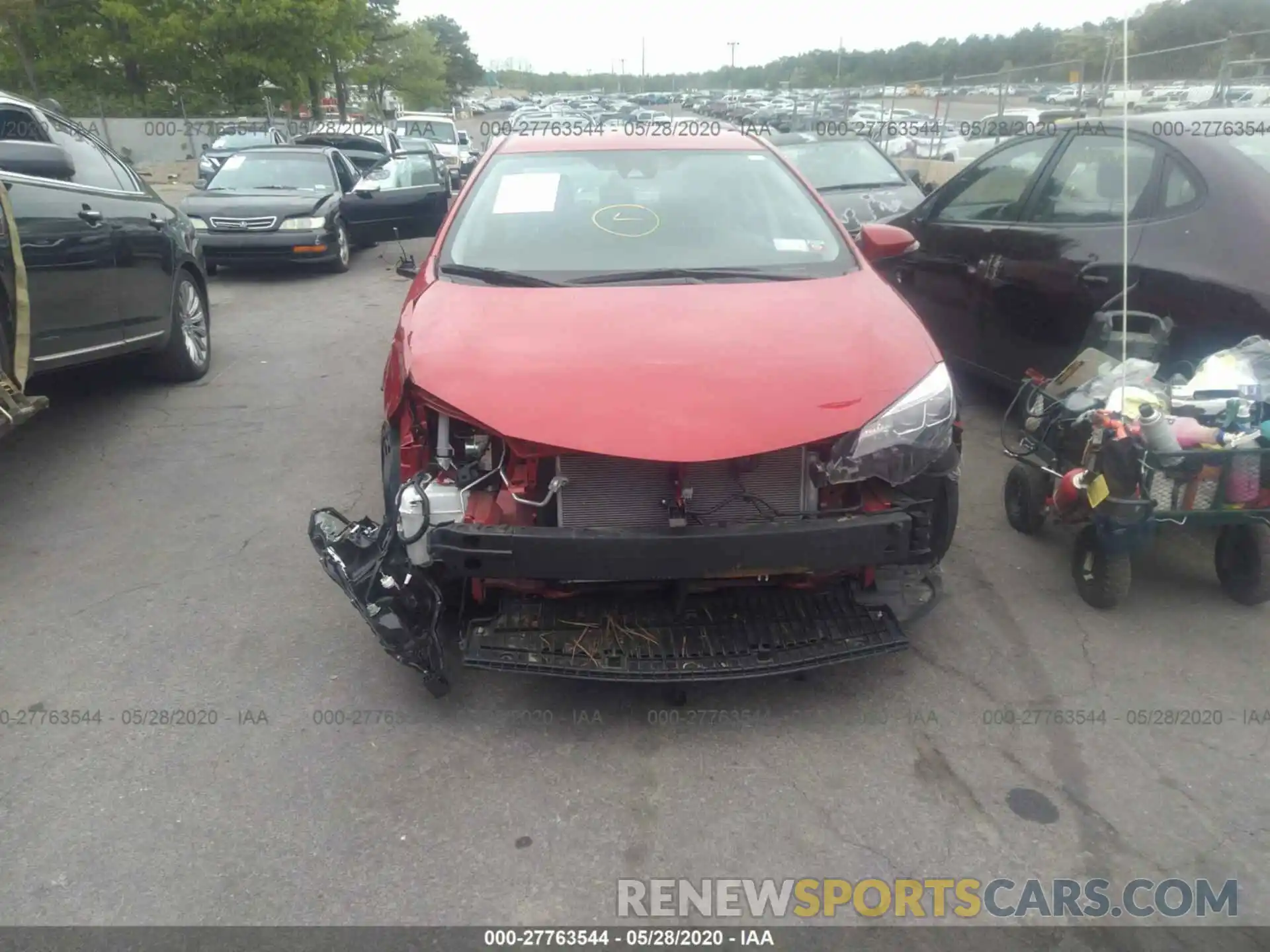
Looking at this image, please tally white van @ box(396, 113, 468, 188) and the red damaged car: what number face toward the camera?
2

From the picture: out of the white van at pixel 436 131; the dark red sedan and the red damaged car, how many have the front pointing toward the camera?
2

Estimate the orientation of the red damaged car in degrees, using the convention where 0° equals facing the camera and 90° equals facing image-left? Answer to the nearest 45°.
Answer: approximately 0°

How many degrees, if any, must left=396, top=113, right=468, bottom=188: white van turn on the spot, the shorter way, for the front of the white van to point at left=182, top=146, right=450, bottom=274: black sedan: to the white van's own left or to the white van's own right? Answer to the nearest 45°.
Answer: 0° — it already faces it

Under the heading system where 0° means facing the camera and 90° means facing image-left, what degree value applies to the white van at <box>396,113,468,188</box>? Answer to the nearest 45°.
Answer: approximately 0°

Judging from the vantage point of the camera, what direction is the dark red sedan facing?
facing away from the viewer and to the left of the viewer

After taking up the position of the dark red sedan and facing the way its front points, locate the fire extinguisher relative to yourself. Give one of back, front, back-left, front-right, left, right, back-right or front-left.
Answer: back-left
